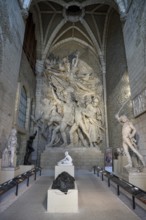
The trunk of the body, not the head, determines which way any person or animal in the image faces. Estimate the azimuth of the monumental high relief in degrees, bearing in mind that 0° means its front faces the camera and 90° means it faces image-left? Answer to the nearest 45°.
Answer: approximately 0°

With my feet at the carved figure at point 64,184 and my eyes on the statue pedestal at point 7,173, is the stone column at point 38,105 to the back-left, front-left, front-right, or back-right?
front-right

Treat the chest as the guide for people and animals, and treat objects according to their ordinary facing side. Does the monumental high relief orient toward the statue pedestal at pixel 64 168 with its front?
yes

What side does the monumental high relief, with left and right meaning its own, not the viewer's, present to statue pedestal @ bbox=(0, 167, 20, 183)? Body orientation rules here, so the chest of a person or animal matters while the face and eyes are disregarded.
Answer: front

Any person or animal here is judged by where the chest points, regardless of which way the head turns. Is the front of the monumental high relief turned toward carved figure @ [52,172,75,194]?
yes

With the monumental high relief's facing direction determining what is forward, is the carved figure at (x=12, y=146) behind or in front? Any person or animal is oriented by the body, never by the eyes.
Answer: in front

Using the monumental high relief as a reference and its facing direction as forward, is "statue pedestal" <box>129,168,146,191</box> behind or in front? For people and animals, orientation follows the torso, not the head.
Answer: in front

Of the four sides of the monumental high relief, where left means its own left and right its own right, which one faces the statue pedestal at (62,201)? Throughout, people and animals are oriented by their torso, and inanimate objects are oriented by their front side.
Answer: front

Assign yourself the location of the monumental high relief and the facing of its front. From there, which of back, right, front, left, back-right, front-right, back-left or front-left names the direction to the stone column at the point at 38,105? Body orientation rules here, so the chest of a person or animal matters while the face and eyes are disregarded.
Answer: right
